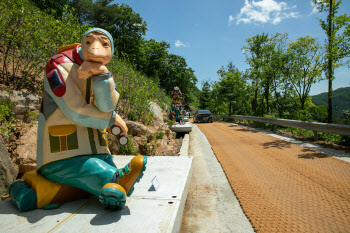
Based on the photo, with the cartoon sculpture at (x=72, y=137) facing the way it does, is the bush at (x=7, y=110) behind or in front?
behind

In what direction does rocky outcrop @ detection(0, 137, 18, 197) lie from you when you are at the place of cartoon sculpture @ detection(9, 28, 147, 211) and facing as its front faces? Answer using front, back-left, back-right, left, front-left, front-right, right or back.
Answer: back

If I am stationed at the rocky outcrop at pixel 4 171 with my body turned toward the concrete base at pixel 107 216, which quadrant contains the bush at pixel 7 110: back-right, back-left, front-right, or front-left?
back-left

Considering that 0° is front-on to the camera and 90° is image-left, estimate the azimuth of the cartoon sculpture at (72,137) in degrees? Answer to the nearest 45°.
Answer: approximately 315°

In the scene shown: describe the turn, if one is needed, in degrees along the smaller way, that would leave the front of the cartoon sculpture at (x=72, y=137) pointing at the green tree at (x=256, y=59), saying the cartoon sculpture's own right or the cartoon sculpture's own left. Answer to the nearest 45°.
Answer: approximately 90° to the cartoon sculpture's own left

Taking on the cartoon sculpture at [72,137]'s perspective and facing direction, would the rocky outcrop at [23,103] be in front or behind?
behind

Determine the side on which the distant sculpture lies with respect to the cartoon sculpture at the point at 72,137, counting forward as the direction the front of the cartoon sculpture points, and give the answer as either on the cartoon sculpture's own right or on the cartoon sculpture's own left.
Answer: on the cartoon sculpture's own left
